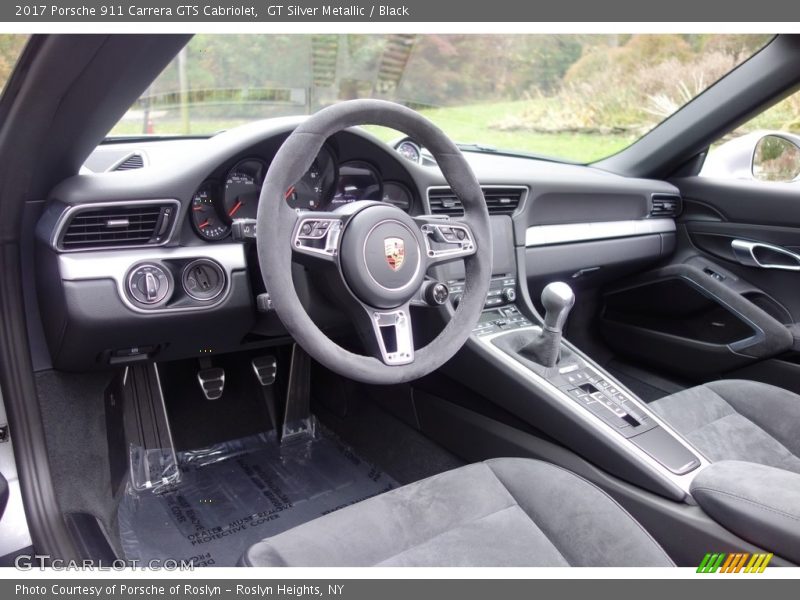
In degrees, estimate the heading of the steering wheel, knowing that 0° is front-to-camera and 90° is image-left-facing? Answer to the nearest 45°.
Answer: approximately 315°
